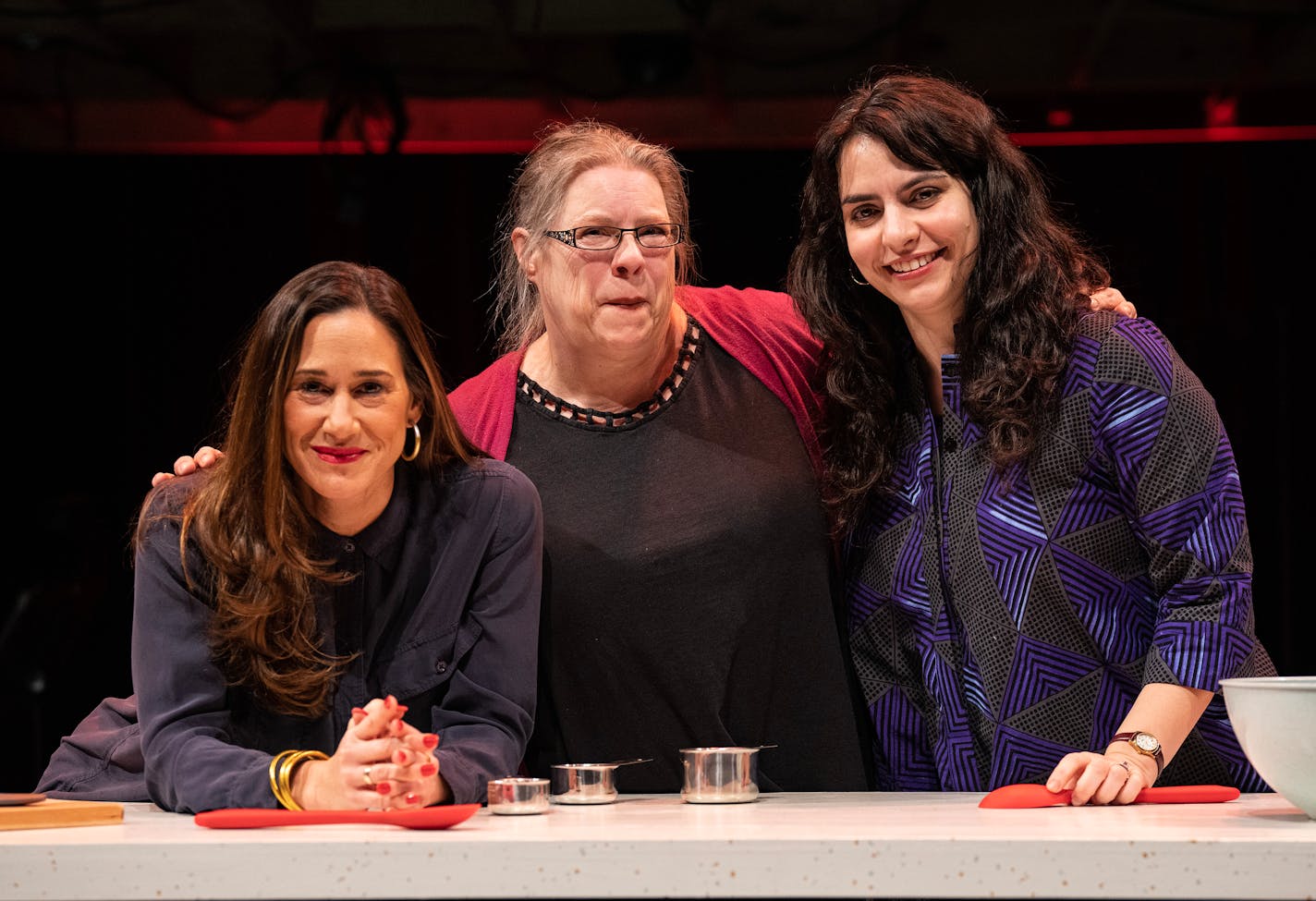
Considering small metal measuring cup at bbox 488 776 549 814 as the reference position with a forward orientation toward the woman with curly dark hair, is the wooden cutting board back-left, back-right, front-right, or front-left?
back-left

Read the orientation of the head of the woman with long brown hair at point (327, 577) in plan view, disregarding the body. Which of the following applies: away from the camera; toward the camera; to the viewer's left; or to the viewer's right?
toward the camera

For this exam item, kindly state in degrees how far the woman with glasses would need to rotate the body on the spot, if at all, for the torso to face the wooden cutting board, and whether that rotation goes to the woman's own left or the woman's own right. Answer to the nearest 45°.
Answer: approximately 45° to the woman's own right

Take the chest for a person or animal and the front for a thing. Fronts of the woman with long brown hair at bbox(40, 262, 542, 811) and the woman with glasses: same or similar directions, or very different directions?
same or similar directions

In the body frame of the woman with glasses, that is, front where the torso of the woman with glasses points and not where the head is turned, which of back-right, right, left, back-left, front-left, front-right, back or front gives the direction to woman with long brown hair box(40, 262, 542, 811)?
front-right

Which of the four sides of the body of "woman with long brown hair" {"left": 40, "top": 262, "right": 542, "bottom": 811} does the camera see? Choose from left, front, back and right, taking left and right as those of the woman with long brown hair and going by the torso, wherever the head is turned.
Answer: front

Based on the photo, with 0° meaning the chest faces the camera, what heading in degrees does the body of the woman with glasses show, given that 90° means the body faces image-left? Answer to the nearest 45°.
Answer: approximately 0°

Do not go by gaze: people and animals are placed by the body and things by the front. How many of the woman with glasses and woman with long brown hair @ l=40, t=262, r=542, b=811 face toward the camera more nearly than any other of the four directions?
2

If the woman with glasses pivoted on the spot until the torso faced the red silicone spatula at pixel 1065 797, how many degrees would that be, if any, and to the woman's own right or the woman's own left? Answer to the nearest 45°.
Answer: approximately 45° to the woman's own left

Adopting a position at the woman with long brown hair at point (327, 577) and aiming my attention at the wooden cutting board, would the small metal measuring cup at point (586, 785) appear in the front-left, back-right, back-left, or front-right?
back-left
